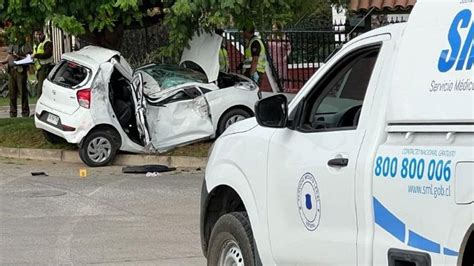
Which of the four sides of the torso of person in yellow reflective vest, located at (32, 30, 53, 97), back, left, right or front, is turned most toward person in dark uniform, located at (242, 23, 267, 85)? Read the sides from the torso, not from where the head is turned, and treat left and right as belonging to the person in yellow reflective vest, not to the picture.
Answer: left

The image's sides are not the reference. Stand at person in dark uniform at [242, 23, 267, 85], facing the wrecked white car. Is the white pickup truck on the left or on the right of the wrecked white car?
left

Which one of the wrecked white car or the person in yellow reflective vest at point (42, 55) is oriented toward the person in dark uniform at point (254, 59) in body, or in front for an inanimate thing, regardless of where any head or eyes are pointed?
the wrecked white car

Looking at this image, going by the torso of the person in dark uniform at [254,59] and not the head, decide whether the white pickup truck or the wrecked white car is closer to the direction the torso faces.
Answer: the wrecked white car

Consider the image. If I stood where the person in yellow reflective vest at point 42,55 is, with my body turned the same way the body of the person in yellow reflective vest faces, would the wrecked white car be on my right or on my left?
on my left

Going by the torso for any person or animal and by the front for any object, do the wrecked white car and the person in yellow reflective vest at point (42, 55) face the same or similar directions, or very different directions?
very different directions
